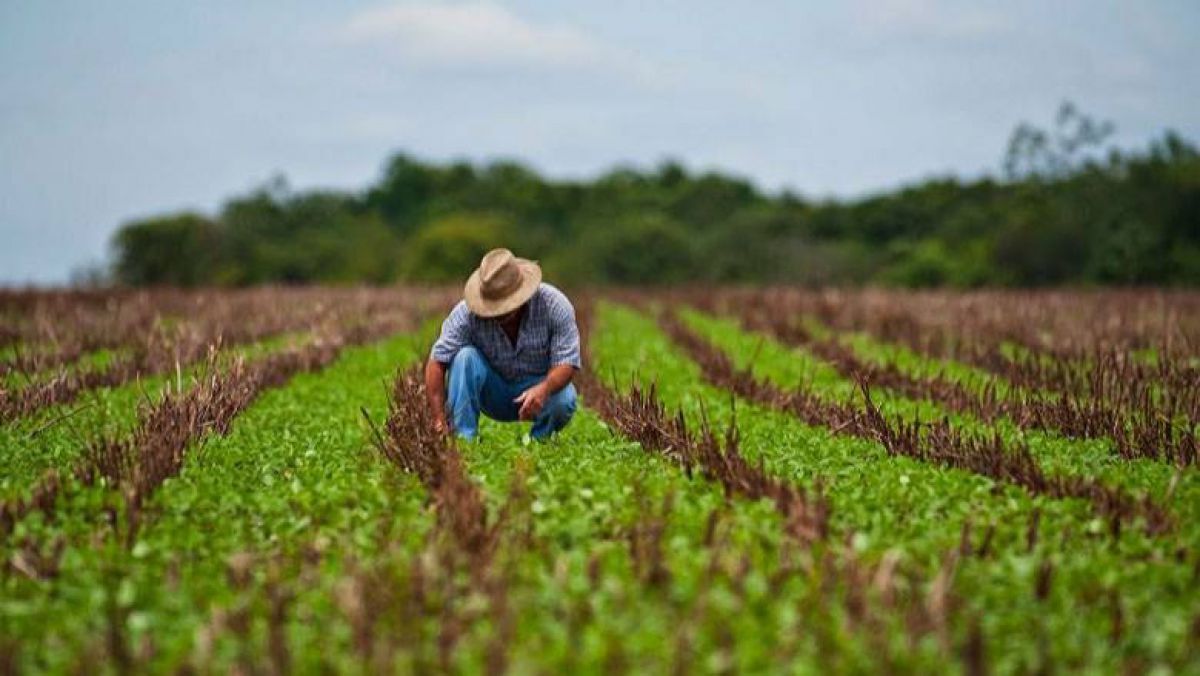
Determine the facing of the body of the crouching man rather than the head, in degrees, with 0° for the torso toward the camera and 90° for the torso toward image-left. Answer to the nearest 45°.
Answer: approximately 0°
